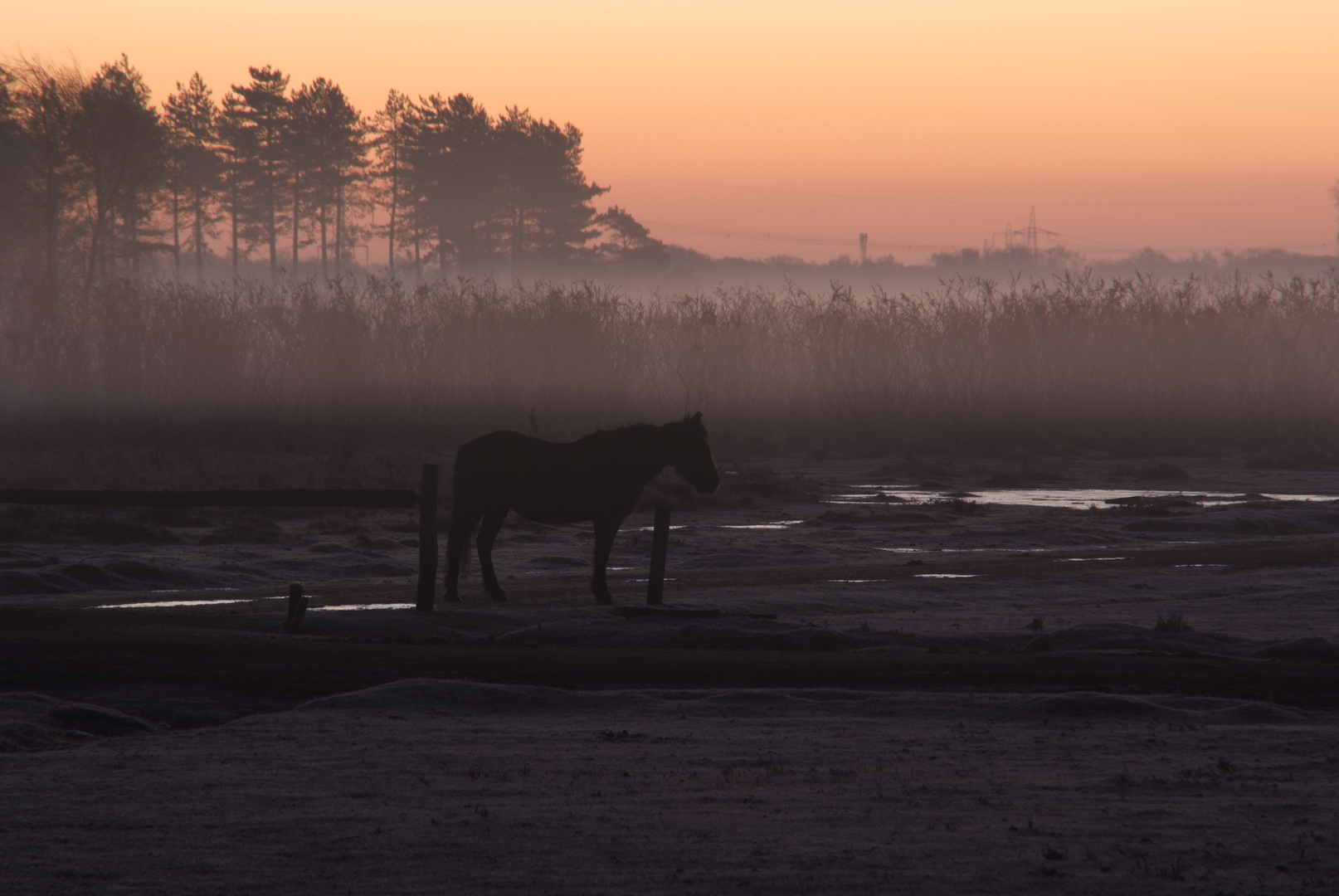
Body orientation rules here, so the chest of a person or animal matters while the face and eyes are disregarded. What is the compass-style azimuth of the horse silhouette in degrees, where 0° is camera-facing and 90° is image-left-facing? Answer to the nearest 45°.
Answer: approximately 270°

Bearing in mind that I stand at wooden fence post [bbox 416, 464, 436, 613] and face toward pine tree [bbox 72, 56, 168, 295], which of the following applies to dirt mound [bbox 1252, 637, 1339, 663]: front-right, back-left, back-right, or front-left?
back-right

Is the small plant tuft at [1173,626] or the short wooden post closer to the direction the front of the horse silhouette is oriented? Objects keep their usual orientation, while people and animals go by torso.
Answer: the small plant tuft

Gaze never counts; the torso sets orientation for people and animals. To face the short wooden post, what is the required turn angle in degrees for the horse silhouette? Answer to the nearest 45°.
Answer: approximately 135° to its right

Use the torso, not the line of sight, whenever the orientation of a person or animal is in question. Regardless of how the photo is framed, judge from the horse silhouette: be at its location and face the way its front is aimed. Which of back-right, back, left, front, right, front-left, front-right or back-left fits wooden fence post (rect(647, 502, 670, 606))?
front-right

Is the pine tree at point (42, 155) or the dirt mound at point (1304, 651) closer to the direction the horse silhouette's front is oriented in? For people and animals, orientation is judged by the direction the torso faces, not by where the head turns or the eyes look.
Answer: the dirt mound

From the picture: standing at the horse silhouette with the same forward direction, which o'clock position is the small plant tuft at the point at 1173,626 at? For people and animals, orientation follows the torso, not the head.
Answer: The small plant tuft is roughly at 1 o'clock from the horse silhouette.

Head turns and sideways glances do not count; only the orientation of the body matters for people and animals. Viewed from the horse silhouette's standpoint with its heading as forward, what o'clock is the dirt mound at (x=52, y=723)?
The dirt mound is roughly at 4 o'clock from the horse silhouette.

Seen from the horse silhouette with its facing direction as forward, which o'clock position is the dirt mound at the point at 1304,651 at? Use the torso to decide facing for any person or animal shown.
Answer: The dirt mound is roughly at 1 o'clock from the horse silhouette.

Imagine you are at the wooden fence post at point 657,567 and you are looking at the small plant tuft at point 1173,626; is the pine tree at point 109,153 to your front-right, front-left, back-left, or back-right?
back-left

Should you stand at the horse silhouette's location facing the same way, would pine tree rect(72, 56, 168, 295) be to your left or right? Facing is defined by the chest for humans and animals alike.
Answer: on your left
